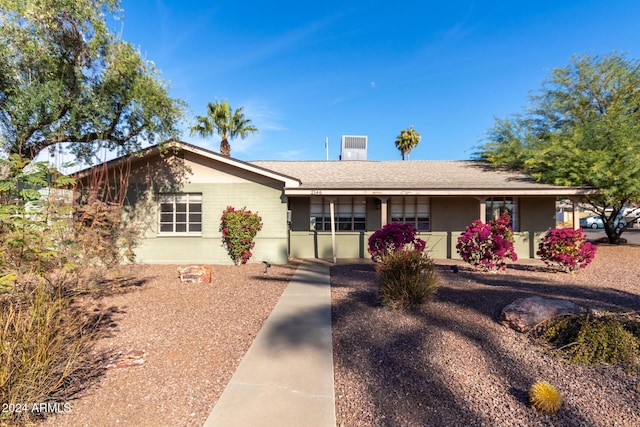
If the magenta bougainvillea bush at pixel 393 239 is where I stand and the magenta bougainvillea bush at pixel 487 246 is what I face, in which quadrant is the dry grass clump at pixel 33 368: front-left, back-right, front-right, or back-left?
back-right

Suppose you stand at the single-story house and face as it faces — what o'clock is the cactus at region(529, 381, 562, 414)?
The cactus is roughly at 11 o'clock from the single-story house.

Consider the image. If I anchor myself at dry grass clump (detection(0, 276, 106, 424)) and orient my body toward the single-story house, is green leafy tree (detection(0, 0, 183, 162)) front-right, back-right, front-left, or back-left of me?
front-left

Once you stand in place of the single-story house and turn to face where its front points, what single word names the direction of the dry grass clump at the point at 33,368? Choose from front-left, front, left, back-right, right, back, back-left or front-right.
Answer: front

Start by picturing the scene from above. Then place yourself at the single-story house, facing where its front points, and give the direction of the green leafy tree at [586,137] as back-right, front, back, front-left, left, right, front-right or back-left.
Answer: left

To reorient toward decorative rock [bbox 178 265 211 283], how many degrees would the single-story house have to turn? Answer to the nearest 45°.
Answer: approximately 45° to its right

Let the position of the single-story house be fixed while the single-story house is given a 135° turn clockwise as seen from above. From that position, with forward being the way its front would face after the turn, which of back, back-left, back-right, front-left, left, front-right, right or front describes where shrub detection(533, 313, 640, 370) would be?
back

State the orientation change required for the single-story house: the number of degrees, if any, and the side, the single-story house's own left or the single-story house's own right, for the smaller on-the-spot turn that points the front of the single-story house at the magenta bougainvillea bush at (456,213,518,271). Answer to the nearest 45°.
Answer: approximately 90° to the single-story house's own left

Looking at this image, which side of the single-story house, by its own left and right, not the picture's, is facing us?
front

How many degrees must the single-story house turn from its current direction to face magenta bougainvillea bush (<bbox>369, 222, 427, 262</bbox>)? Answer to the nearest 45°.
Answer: approximately 45° to its left
